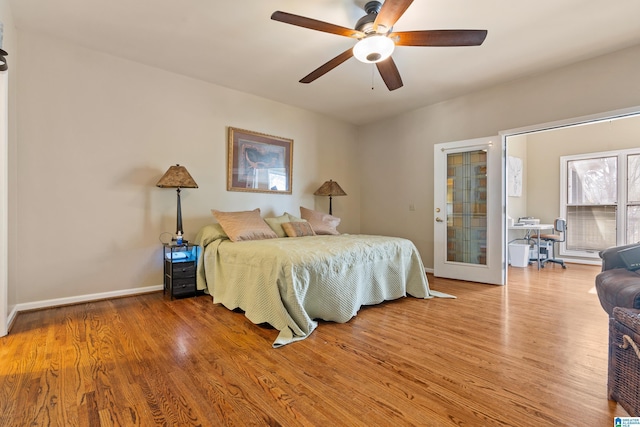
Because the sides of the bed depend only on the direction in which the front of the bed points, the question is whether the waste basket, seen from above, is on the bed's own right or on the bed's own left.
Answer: on the bed's own left

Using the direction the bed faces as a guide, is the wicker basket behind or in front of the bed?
in front

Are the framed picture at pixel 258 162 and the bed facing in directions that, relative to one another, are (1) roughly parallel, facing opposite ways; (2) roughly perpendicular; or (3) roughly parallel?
roughly parallel

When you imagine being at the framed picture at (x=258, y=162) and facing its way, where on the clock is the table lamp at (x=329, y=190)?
The table lamp is roughly at 10 o'clock from the framed picture.

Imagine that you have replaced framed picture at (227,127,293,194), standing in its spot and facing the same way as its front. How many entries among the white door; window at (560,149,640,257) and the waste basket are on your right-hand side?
0

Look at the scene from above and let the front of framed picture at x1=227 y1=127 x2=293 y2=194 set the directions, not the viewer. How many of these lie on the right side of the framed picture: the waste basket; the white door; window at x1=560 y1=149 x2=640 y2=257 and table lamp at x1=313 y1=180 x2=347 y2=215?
0

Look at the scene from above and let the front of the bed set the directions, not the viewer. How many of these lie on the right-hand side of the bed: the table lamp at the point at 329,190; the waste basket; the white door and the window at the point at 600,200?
0

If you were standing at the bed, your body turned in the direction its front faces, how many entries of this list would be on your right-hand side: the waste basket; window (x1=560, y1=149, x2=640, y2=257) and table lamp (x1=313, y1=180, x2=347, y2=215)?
0

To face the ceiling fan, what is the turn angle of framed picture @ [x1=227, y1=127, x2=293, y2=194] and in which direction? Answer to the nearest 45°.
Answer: approximately 45° to its right

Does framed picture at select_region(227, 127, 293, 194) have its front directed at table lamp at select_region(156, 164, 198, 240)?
no

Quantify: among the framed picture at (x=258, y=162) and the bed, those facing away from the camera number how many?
0

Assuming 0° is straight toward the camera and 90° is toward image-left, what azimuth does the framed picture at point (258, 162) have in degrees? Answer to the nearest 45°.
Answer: approximately 315°

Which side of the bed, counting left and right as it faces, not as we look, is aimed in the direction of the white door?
left

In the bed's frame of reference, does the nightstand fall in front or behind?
behind

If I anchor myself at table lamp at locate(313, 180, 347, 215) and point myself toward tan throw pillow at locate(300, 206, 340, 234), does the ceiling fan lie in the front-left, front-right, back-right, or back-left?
front-left

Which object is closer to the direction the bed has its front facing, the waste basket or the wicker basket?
the wicker basket
